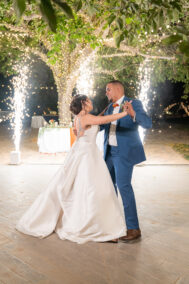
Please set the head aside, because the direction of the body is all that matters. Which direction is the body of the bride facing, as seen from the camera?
to the viewer's right

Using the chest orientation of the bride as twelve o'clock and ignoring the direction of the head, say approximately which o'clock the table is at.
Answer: The table is roughly at 9 o'clock from the bride.

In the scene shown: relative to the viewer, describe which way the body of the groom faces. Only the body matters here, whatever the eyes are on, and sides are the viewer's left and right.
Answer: facing the viewer and to the left of the viewer

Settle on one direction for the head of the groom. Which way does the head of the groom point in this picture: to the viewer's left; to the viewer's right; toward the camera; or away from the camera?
to the viewer's left

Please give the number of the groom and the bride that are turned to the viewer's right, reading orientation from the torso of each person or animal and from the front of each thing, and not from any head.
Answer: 1
